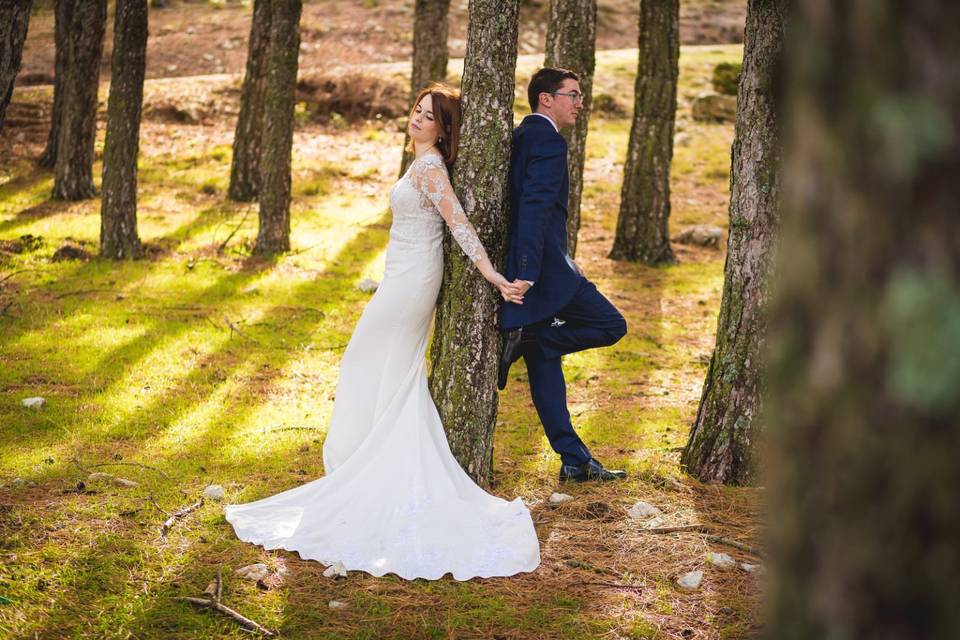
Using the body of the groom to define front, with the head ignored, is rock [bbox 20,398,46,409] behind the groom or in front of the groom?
behind

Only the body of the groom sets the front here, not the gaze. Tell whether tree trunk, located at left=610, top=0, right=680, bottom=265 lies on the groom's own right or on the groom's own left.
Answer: on the groom's own left

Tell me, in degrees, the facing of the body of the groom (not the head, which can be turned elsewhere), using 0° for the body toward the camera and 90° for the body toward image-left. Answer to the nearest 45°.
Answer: approximately 270°

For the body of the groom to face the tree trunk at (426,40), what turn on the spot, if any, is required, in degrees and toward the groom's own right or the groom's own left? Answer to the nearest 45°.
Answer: approximately 90° to the groom's own left

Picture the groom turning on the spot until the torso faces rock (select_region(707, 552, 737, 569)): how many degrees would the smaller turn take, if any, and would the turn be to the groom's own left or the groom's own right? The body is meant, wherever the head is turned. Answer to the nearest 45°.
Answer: approximately 45° to the groom's own right

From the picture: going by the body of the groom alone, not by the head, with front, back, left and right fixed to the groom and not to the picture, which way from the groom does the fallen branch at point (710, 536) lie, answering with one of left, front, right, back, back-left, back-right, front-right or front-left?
front-right

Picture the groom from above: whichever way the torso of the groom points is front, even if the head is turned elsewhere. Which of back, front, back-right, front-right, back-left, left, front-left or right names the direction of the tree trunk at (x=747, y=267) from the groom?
front

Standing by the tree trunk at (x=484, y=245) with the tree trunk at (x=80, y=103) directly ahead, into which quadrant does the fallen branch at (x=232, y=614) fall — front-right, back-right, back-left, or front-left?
back-left

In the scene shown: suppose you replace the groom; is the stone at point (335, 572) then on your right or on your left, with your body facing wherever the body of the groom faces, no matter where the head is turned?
on your right

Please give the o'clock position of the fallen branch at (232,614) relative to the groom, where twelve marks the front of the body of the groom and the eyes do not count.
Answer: The fallen branch is roughly at 4 o'clock from the groom.

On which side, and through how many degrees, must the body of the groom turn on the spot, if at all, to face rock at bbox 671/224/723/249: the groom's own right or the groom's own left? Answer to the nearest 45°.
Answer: approximately 90° to the groom's own left
